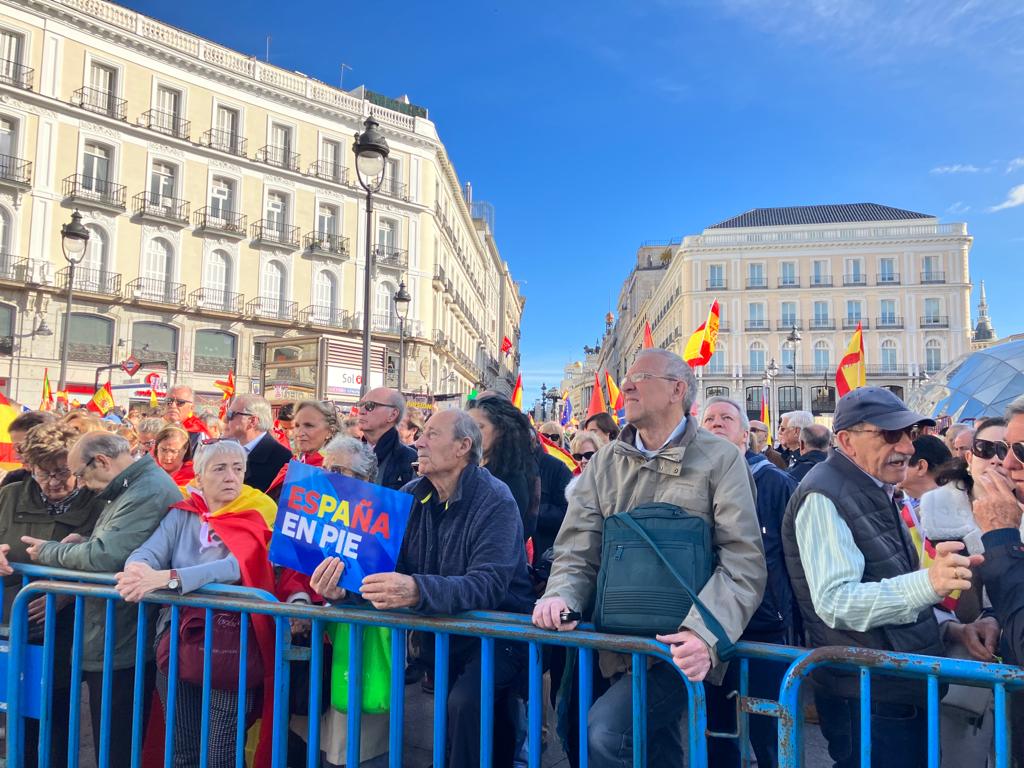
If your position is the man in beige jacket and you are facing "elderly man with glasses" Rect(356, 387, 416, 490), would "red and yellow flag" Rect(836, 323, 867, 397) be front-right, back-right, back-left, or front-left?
front-right

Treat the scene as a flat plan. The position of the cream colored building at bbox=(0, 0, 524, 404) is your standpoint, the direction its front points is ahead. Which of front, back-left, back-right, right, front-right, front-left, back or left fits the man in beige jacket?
front-right

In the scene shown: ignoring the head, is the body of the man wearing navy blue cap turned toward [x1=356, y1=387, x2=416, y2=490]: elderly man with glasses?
no

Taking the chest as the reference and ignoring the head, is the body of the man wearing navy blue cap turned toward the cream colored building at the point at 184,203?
no

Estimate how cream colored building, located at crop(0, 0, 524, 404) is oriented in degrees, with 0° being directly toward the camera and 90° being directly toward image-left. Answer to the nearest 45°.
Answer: approximately 315°

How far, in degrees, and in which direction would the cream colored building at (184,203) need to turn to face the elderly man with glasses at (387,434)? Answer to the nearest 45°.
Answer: approximately 45° to its right

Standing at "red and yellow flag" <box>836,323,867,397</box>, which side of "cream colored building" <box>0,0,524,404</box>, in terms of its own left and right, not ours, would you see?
front

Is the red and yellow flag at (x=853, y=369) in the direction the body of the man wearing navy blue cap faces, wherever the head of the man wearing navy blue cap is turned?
no

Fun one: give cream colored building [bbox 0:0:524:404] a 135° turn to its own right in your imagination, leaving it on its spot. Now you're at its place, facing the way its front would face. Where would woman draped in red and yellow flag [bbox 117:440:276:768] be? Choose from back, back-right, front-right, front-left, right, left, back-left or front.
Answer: left
